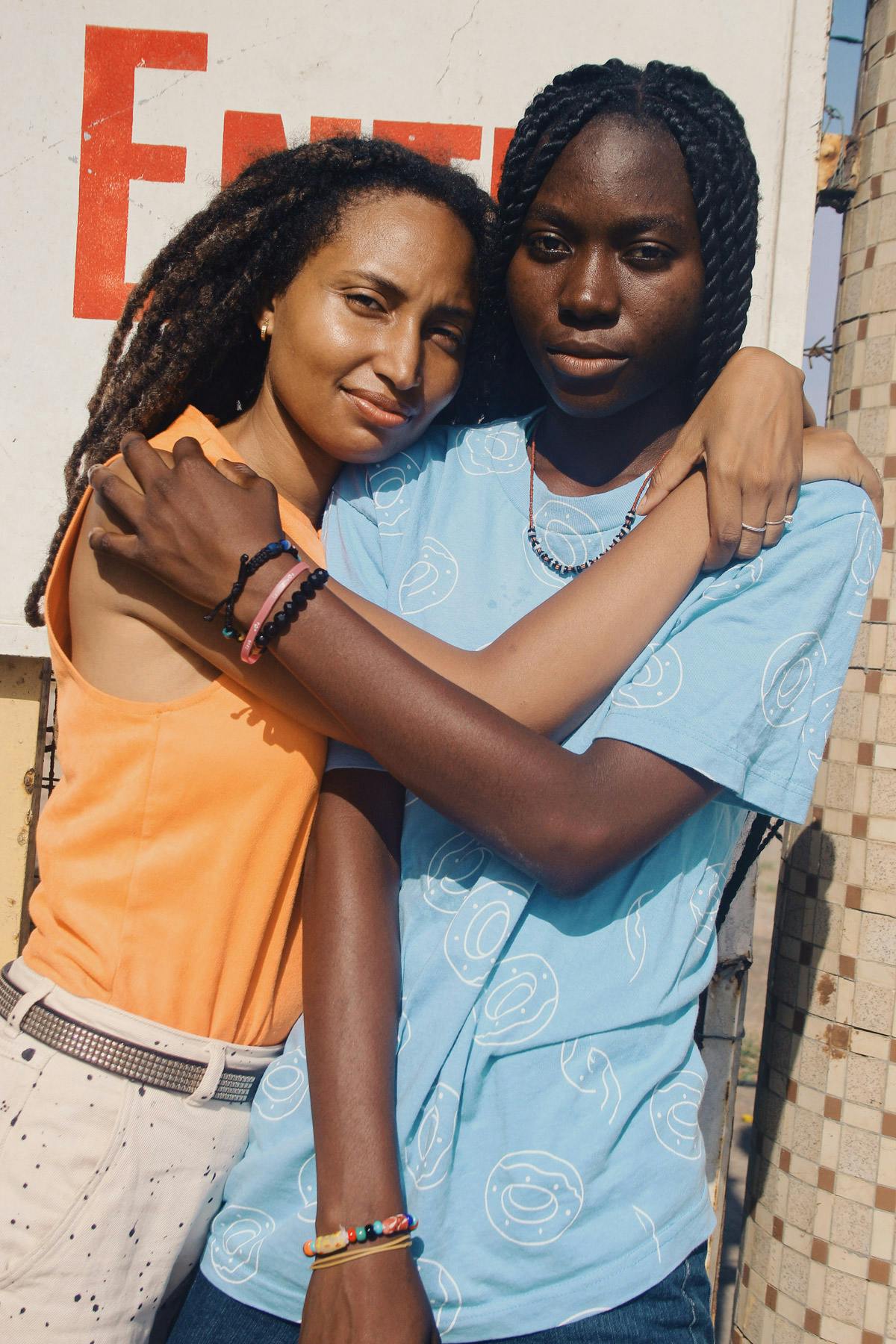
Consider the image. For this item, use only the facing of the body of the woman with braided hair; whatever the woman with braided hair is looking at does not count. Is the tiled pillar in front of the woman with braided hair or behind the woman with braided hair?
behind
